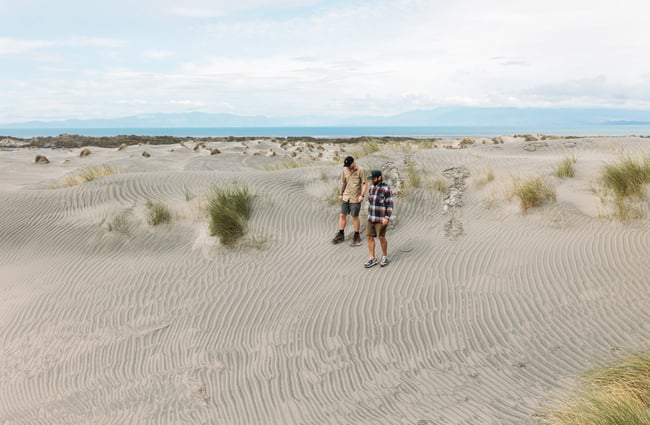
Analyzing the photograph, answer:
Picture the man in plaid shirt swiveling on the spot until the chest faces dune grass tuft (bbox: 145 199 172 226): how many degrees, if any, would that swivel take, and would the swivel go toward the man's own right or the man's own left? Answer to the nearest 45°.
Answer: approximately 90° to the man's own right

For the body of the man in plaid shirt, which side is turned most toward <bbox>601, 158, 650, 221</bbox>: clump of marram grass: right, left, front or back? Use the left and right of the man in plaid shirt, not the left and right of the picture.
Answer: back

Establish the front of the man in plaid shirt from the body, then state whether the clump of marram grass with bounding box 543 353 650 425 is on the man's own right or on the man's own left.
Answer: on the man's own left

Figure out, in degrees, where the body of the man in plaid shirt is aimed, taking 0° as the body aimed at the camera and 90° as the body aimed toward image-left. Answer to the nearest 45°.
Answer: approximately 45°

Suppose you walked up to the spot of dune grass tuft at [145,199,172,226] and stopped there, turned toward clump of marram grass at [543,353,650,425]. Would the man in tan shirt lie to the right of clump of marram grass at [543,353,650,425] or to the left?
left

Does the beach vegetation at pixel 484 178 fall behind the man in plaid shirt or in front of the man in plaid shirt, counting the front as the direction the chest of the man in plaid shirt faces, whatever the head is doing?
behind

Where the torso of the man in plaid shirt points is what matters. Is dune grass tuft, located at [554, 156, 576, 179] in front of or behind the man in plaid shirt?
behind

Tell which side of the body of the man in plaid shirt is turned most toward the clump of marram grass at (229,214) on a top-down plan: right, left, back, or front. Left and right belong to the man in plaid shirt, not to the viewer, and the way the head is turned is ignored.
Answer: right

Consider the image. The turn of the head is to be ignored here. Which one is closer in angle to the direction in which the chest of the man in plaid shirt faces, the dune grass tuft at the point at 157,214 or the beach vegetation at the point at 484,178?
the dune grass tuft
